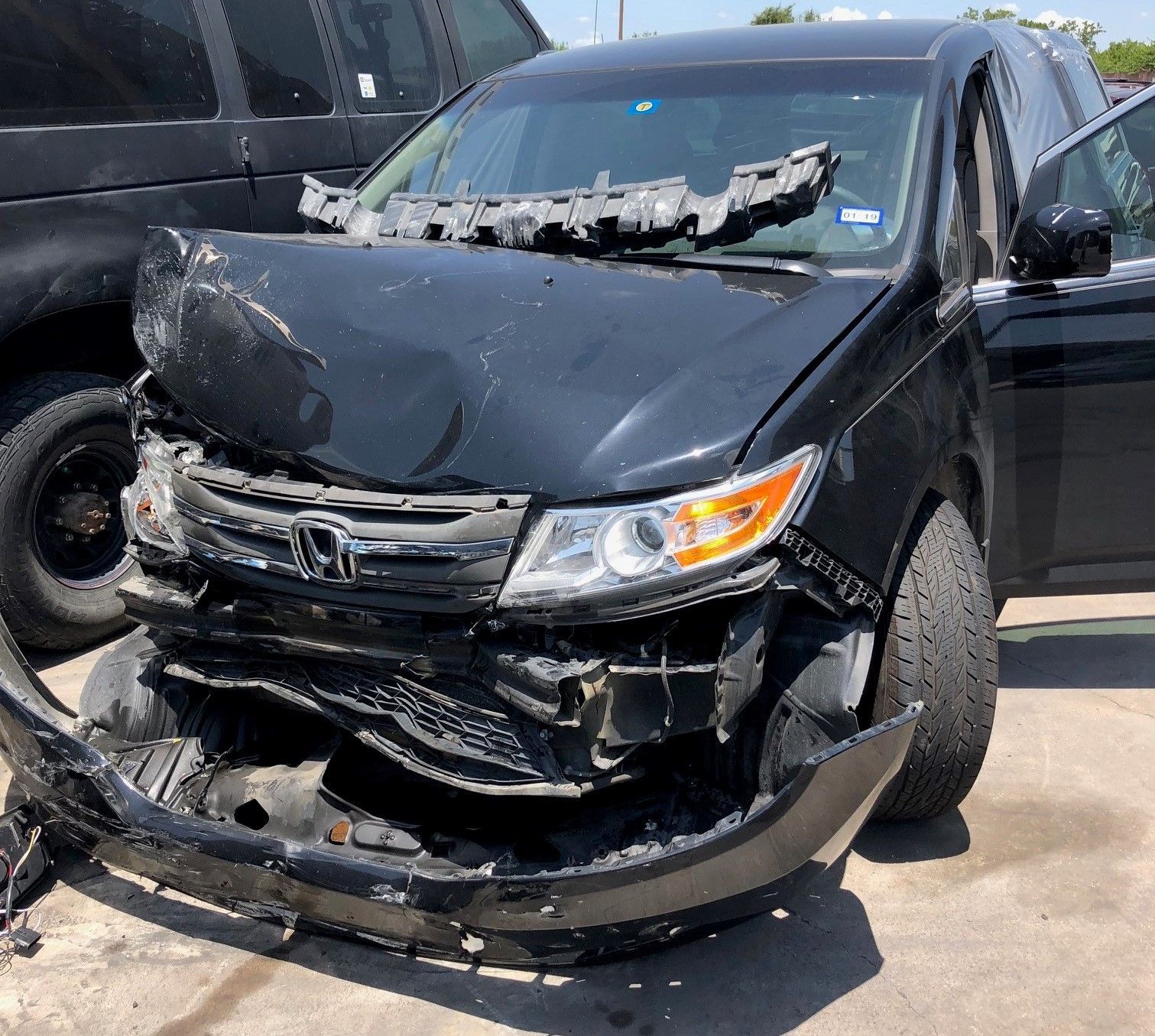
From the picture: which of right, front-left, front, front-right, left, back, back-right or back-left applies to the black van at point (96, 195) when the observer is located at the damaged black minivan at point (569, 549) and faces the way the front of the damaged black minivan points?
right

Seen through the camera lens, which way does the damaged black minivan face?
facing the viewer and to the left of the viewer
